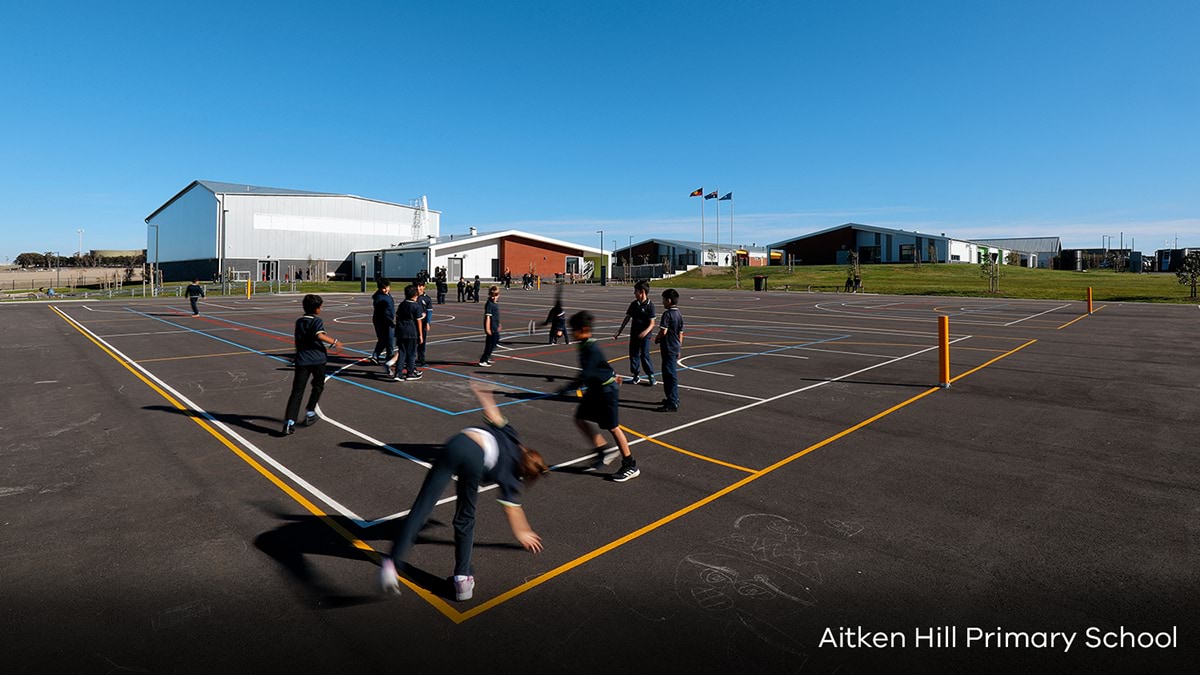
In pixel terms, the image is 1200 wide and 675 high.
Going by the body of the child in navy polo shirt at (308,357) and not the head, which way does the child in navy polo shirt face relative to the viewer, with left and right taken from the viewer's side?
facing away from the viewer and to the right of the viewer

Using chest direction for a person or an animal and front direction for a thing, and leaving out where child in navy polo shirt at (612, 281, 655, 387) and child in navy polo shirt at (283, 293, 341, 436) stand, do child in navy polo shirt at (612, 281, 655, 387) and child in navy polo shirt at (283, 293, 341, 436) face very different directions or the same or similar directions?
very different directions

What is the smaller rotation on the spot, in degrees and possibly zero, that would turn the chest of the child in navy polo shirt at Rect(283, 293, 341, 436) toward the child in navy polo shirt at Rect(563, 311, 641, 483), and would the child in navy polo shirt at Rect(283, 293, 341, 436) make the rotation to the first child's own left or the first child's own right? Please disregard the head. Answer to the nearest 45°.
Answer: approximately 90° to the first child's own right

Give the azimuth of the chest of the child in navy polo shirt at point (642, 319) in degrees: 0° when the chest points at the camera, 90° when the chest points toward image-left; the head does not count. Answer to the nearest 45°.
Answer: approximately 45°
